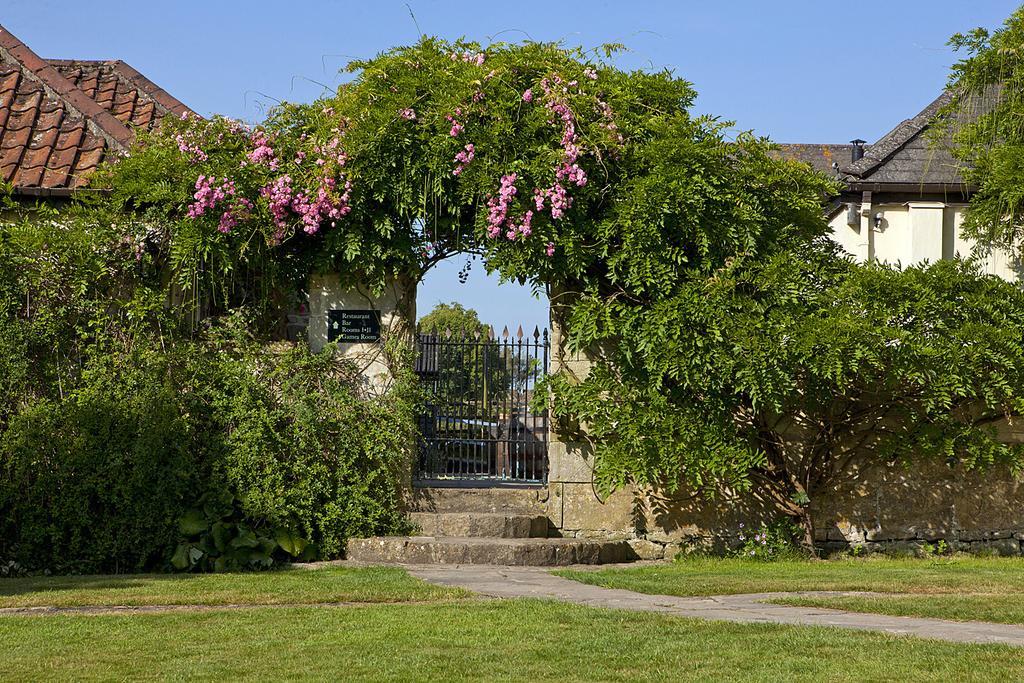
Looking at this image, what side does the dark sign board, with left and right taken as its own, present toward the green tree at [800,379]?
left

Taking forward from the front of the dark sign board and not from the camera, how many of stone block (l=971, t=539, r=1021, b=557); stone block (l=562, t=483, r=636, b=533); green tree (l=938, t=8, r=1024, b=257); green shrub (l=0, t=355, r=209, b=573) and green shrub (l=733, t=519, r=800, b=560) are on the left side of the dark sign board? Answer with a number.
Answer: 4

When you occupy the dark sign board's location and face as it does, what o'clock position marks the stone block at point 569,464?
The stone block is roughly at 9 o'clock from the dark sign board.

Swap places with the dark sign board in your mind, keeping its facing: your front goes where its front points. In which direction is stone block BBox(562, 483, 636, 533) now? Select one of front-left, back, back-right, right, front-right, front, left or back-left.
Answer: left

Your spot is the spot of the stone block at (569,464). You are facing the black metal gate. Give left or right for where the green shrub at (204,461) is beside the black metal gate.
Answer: left

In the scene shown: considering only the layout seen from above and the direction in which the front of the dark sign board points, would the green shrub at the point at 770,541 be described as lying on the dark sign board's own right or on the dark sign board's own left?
on the dark sign board's own left

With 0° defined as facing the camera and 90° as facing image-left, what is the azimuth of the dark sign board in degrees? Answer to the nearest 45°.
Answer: approximately 0°

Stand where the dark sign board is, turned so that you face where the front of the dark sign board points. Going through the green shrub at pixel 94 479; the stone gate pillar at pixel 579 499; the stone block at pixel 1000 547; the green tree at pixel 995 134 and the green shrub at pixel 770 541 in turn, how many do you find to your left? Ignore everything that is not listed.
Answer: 4

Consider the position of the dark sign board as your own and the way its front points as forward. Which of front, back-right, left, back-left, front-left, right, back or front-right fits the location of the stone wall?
left
